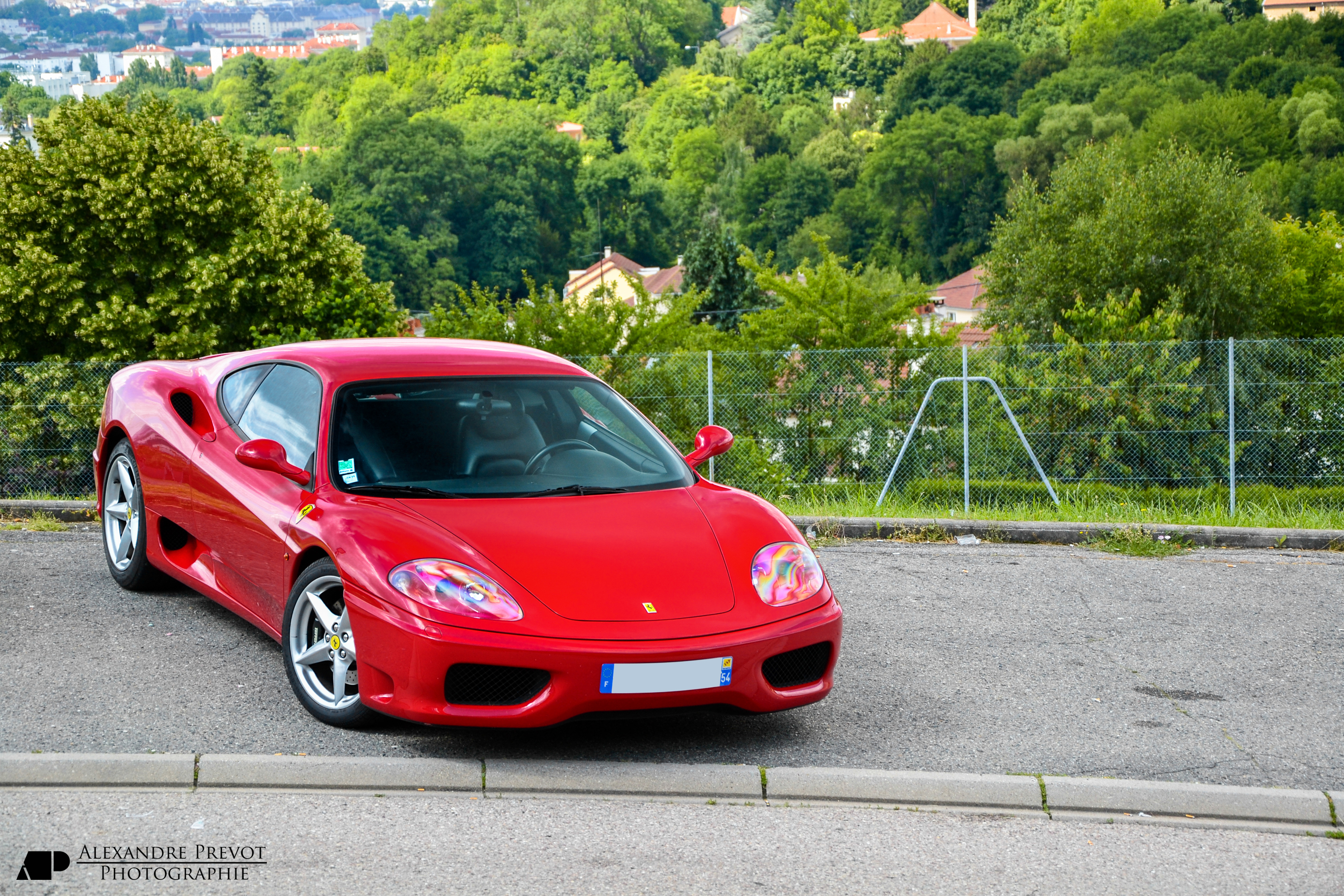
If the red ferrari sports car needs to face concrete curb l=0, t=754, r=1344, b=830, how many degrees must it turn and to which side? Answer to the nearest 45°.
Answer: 0° — it already faces it

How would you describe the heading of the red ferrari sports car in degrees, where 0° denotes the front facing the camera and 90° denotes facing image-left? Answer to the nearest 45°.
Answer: approximately 315°

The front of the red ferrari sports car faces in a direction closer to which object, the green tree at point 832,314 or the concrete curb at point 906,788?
the concrete curb

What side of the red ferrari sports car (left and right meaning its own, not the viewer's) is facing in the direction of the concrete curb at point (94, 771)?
right

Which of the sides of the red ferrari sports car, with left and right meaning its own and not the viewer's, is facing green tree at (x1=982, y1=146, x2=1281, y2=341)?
left

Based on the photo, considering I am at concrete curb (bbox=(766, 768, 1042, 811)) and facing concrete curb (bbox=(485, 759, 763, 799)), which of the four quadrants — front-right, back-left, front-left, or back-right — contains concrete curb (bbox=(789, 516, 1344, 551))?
back-right

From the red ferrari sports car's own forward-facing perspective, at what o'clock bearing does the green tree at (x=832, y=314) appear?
The green tree is roughly at 8 o'clock from the red ferrari sports car.

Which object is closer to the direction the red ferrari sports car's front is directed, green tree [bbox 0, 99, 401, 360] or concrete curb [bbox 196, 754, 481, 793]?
the concrete curb

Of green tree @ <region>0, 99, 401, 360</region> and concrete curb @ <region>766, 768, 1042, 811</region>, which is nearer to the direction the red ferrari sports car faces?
the concrete curb

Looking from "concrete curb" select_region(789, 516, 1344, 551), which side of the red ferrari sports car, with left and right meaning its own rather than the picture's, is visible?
left

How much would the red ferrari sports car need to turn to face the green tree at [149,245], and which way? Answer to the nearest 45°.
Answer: approximately 135° to its left
